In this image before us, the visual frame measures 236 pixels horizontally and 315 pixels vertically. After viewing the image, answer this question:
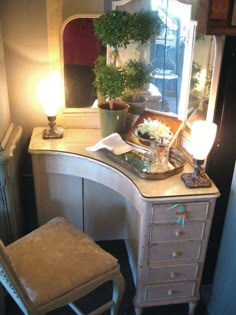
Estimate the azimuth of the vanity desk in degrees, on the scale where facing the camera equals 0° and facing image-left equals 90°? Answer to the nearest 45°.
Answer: approximately 45°
